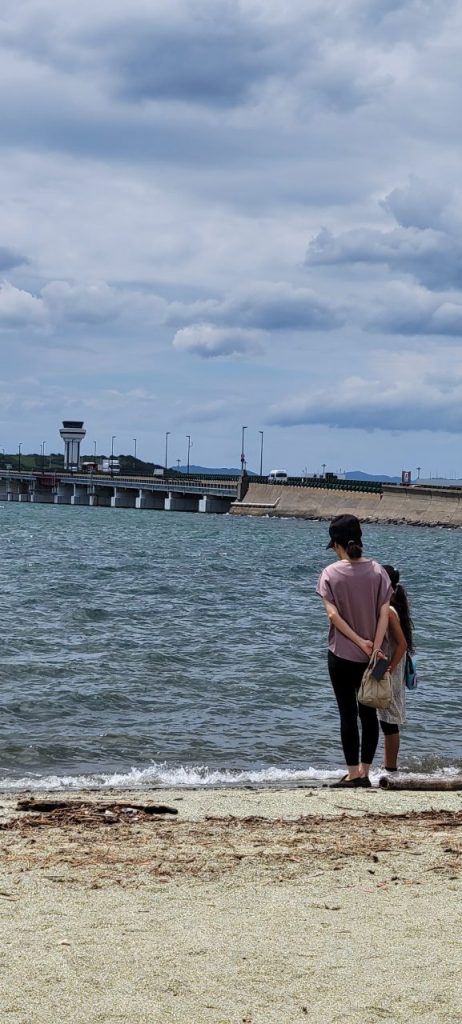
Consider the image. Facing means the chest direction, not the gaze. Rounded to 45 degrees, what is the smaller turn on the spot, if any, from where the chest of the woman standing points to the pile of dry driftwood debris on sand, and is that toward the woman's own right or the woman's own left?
approximately 90° to the woman's own left

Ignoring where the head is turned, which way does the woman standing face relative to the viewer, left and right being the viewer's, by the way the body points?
facing away from the viewer and to the left of the viewer

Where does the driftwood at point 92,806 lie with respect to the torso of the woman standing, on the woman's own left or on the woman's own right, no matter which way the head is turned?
on the woman's own left

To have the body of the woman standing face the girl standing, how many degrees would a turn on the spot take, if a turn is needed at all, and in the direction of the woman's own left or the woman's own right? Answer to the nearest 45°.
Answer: approximately 90° to the woman's own right
